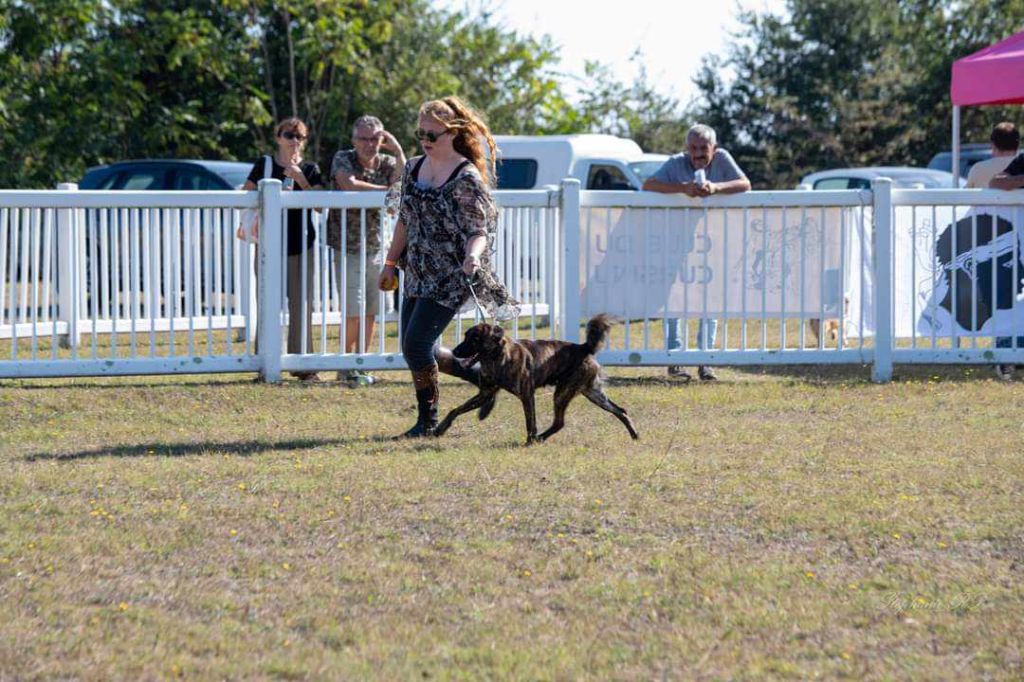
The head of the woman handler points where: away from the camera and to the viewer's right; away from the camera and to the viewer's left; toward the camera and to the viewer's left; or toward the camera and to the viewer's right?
toward the camera and to the viewer's left

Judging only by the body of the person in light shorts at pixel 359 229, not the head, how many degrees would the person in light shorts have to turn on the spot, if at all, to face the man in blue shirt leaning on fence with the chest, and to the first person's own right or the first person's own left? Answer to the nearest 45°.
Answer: approximately 90° to the first person's own left

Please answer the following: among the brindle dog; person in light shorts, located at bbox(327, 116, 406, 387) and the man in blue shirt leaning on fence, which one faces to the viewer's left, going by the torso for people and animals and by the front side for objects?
the brindle dog

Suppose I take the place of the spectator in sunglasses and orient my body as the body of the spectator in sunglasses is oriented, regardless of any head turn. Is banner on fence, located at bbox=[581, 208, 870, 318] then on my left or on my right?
on my left

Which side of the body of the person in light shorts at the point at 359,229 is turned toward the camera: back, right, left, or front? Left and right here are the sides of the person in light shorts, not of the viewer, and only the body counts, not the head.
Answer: front

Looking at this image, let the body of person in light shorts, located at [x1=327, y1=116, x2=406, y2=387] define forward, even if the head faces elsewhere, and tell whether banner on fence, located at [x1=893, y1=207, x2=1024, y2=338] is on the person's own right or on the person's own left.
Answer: on the person's own left

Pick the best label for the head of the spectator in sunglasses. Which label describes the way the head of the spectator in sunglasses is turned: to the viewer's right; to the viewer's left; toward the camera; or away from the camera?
toward the camera

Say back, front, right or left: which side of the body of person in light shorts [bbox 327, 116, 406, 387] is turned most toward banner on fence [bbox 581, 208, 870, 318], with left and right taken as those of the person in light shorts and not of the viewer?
left

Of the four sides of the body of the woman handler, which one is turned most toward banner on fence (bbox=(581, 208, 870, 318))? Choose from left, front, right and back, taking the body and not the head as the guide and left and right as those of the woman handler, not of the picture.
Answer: back

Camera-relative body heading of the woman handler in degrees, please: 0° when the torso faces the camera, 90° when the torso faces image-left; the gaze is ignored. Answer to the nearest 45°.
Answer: approximately 45°

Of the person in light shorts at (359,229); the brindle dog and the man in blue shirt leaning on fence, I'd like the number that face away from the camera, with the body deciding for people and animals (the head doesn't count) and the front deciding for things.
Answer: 0

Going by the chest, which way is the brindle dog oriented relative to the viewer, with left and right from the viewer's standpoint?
facing to the left of the viewer

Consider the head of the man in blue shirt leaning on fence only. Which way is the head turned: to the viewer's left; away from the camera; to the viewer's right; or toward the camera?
toward the camera

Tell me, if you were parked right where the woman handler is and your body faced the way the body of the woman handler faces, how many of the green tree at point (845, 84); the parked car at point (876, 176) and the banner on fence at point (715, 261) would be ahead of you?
0

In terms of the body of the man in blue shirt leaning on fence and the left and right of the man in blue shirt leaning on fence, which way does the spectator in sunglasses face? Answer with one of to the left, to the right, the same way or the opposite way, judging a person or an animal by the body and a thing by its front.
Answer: the same way

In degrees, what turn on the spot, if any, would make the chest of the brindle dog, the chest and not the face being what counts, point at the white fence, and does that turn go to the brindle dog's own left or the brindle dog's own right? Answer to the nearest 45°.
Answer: approximately 90° to the brindle dog's own right
